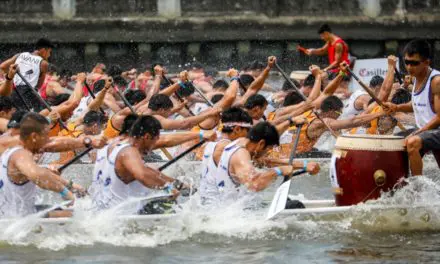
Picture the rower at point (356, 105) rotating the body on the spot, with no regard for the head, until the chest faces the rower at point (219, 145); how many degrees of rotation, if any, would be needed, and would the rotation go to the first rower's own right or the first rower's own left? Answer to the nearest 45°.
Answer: approximately 90° to the first rower's own right

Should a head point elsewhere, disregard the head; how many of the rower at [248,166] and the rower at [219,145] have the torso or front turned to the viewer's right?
2

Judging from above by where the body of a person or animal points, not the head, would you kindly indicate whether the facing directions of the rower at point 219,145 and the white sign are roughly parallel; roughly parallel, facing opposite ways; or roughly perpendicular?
roughly perpendicular

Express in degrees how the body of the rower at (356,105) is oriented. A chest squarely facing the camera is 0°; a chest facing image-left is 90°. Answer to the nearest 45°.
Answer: approximately 270°

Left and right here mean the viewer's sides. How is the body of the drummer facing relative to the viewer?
facing the viewer and to the left of the viewer

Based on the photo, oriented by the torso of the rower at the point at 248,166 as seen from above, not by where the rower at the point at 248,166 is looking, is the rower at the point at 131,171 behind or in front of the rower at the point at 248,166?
behind

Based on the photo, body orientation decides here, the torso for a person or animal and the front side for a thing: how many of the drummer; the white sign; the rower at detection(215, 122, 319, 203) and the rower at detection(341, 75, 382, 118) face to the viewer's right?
2

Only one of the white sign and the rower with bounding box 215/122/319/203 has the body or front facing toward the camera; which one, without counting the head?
the white sign

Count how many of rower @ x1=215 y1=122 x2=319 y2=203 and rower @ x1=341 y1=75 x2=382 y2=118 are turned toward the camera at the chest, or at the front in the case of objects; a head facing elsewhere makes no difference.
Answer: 0

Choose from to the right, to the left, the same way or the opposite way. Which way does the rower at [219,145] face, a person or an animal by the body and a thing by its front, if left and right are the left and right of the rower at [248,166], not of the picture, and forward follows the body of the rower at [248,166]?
the same way

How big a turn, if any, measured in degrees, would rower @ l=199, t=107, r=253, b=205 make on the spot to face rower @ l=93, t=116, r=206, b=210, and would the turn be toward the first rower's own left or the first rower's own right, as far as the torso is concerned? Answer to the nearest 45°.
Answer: approximately 135° to the first rower's own right

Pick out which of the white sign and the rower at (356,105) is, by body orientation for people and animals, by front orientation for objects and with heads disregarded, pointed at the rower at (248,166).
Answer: the white sign

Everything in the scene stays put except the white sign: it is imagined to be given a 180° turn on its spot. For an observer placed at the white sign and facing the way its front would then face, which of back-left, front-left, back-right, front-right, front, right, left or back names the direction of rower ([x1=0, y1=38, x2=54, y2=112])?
back-left

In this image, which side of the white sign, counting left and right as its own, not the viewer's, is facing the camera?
front

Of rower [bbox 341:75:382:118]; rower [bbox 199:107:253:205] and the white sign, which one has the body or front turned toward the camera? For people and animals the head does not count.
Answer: the white sign

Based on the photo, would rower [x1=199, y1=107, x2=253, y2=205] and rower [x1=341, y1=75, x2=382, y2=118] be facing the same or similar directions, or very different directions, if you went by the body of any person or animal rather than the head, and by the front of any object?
same or similar directions
